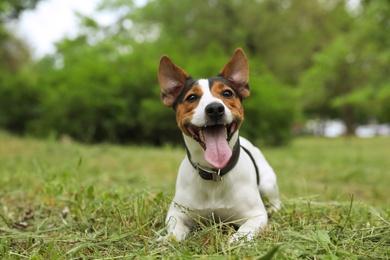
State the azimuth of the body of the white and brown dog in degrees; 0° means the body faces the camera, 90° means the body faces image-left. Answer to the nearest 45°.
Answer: approximately 0°

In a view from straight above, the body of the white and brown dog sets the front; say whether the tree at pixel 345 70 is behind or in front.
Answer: behind
